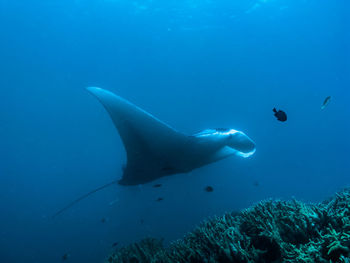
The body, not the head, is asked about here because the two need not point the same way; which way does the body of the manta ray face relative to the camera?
to the viewer's right
